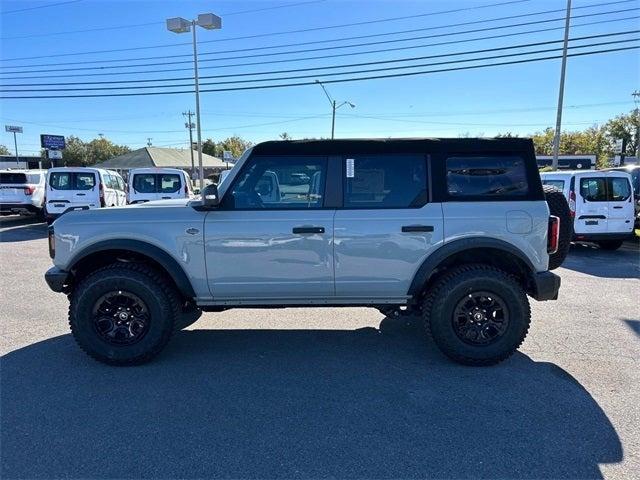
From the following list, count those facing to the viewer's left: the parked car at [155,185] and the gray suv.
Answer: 1

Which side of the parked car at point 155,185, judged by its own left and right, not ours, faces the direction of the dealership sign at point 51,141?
front

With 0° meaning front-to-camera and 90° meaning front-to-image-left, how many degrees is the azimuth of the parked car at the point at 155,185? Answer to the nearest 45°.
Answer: approximately 180°

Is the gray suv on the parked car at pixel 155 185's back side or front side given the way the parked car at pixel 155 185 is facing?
on the back side

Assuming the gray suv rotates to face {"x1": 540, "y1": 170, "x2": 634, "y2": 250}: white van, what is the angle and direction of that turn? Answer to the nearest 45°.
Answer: approximately 135° to its right

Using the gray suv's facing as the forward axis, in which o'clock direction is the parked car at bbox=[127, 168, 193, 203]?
The parked car is roughly at 2 o'clock from the gray suv.

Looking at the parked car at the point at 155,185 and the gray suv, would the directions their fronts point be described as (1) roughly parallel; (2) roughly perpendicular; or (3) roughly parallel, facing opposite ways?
roughly perpendicular

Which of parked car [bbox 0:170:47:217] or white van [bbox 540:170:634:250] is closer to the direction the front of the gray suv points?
the parked car

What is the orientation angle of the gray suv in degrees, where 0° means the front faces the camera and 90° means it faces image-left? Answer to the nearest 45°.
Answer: approximately 90°
